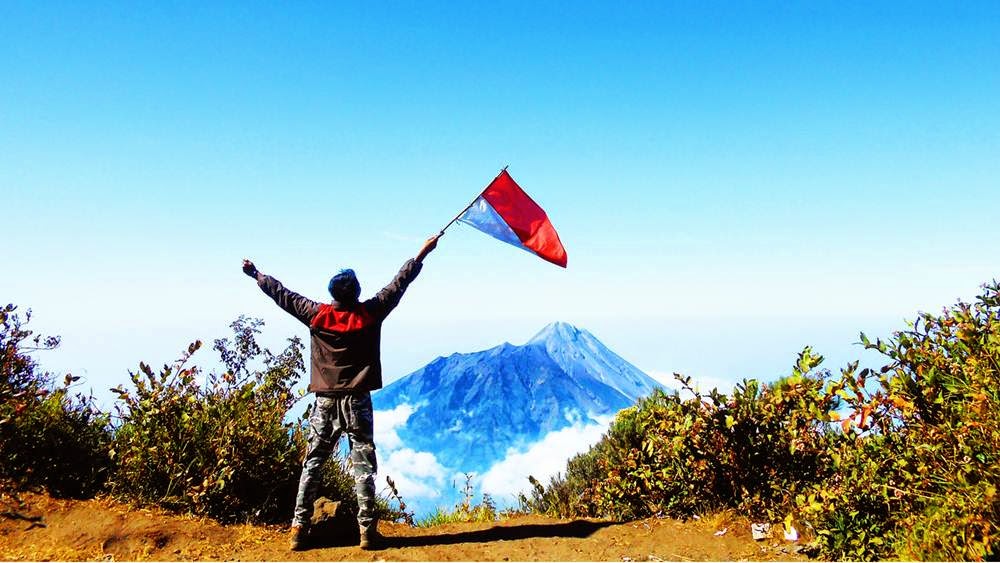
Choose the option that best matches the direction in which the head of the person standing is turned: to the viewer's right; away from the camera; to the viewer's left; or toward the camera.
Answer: away from the camera

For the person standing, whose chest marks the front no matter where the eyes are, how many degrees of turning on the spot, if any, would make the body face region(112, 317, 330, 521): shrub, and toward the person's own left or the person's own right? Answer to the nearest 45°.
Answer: approximately 45° to the person's own left

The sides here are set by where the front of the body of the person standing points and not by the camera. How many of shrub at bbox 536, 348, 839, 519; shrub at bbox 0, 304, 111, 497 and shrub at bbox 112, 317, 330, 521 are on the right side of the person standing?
1

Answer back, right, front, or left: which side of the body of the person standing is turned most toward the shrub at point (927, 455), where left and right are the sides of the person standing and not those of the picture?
right

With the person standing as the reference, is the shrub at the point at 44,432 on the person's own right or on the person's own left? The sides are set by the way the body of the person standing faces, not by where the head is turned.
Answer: on the person's own left

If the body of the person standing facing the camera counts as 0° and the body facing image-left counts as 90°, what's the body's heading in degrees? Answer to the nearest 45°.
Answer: approximately 180°
